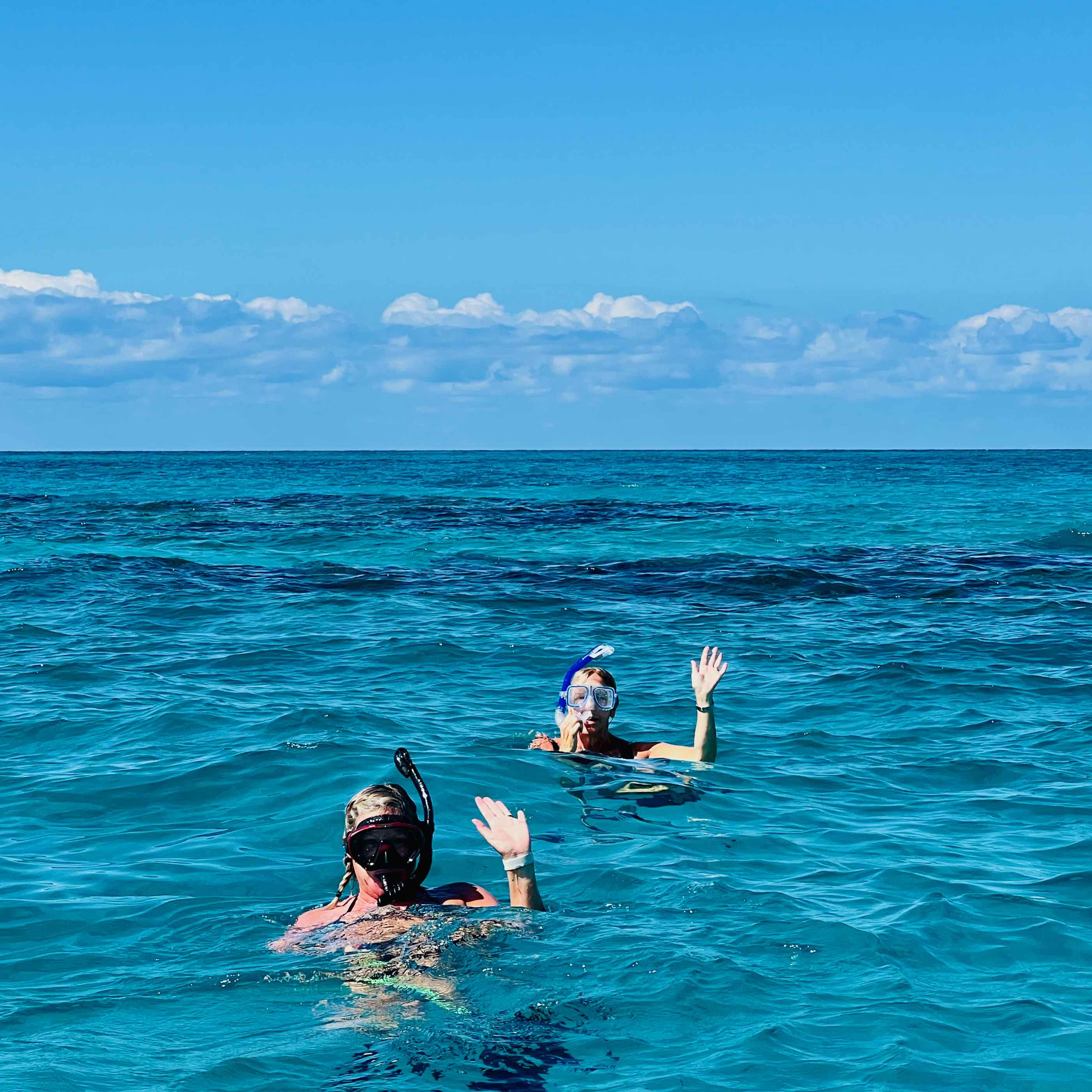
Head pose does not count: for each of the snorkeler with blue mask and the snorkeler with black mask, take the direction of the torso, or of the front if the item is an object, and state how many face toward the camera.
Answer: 2

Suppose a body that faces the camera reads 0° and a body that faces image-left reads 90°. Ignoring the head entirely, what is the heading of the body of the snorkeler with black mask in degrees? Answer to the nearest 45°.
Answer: approximately 0°

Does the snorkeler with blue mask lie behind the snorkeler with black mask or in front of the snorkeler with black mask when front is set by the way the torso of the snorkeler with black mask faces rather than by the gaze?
behind

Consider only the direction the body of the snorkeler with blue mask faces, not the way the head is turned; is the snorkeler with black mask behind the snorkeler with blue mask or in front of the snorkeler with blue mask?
in front

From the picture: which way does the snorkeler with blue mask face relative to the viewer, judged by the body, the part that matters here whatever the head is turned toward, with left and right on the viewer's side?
facing the viewer
